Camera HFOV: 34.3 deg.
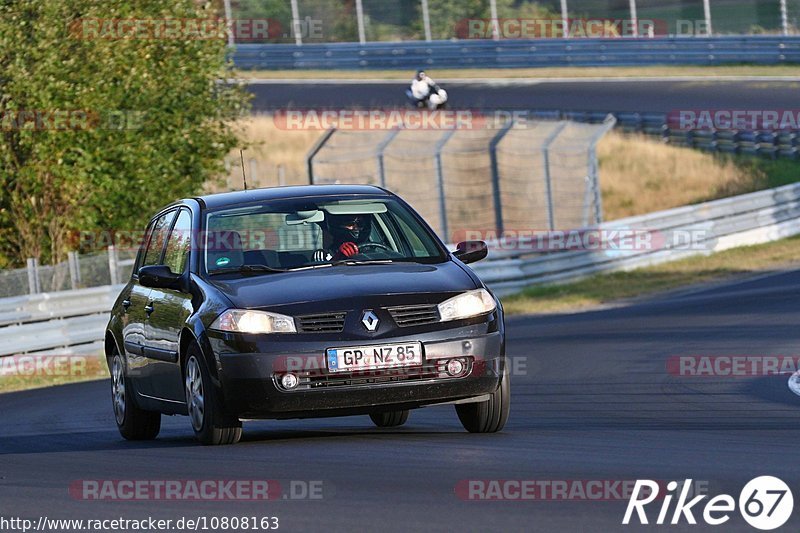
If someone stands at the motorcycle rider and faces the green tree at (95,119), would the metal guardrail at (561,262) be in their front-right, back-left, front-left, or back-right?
front-left

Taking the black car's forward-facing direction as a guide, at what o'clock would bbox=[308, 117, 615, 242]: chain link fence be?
The chain link fence is roughly at 8 o'clock from the black car.

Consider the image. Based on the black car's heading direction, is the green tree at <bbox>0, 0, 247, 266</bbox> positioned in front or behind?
behind

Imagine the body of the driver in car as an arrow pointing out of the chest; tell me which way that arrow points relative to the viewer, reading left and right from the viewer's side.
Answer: facing the viewer and to the right of the viewer

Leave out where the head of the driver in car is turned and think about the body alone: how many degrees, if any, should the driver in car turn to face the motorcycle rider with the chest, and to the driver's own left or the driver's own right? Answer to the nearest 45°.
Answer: approximately 135° to the driver's own left

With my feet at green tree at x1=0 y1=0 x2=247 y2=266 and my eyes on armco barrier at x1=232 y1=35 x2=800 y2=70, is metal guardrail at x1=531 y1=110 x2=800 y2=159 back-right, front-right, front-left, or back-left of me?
front-right

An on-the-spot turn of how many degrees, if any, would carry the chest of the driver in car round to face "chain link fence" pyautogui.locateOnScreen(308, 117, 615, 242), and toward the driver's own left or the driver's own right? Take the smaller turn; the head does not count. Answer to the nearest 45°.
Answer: approximately 135° to the driver's own left

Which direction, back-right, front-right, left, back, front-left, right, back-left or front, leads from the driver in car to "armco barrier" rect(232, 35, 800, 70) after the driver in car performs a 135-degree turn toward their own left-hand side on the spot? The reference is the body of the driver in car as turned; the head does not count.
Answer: front
